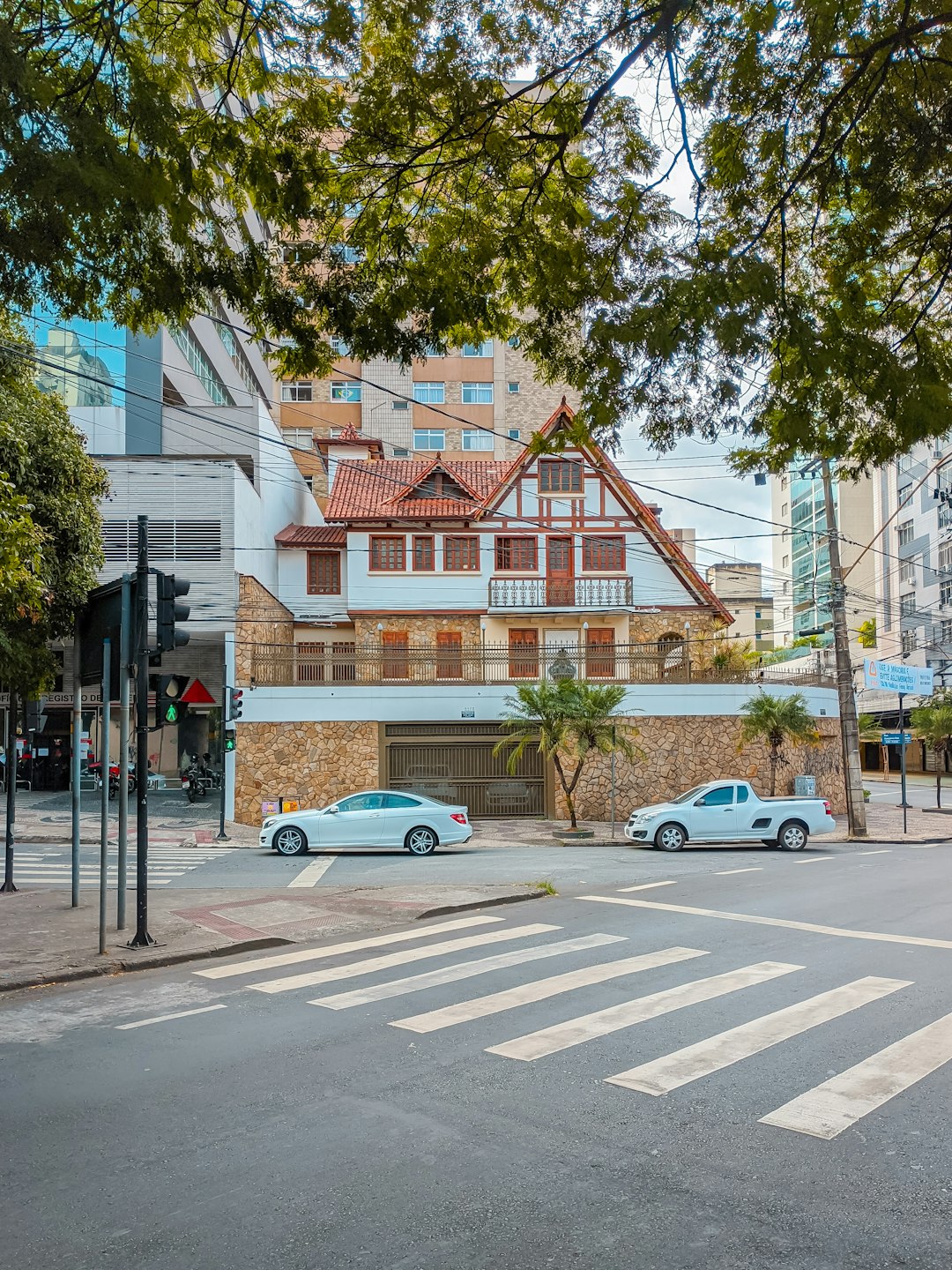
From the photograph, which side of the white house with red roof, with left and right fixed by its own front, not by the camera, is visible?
front

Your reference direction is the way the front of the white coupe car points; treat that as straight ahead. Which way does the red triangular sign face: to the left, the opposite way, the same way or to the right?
to the left

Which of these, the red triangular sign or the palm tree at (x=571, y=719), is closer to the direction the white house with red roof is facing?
the palm tree

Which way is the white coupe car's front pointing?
to the viewer's left

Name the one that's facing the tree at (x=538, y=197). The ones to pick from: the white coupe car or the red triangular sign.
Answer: the red triangular sign

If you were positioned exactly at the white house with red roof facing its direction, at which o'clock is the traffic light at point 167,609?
The traffic light is roughly at 12 o'clock from the white house with red roof.

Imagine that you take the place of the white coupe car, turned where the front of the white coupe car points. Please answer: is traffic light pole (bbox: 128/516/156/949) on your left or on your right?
on your left

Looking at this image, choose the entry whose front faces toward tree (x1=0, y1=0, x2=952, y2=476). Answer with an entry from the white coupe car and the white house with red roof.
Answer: the white house with red roof

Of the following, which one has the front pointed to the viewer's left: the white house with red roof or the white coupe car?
the white coupe car

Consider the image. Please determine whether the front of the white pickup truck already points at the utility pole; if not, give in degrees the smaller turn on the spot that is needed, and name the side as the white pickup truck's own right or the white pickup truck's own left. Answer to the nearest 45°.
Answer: approximately 135° to the white pickup truck's own right

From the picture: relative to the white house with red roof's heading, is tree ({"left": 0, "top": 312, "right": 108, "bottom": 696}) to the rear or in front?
in front

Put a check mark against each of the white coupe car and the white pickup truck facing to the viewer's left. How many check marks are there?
2

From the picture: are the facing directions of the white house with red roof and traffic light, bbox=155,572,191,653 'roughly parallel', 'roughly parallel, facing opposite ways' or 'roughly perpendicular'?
roughly perpendicular

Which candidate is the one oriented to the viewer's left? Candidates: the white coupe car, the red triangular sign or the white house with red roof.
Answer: the white coupe car

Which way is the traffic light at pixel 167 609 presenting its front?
to the viewer's right

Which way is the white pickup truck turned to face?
to the viewer's left

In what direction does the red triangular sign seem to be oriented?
toward the camera
